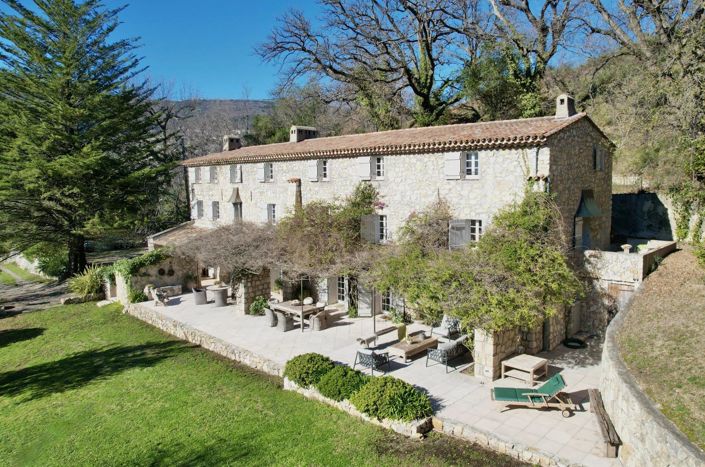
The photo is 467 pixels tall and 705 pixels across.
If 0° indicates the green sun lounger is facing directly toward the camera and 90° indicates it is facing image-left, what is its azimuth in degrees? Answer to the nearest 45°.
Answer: approximately 90°

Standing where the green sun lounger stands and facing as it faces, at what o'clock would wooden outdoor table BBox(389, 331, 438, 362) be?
The wooden outdoor table is roughly at 1 o'clock from the green sun lounger.

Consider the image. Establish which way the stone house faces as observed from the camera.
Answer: facing the viewer and to the left of the viewer

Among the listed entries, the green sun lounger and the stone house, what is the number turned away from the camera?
0

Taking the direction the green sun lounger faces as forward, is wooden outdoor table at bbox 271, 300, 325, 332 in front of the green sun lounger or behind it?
in front
